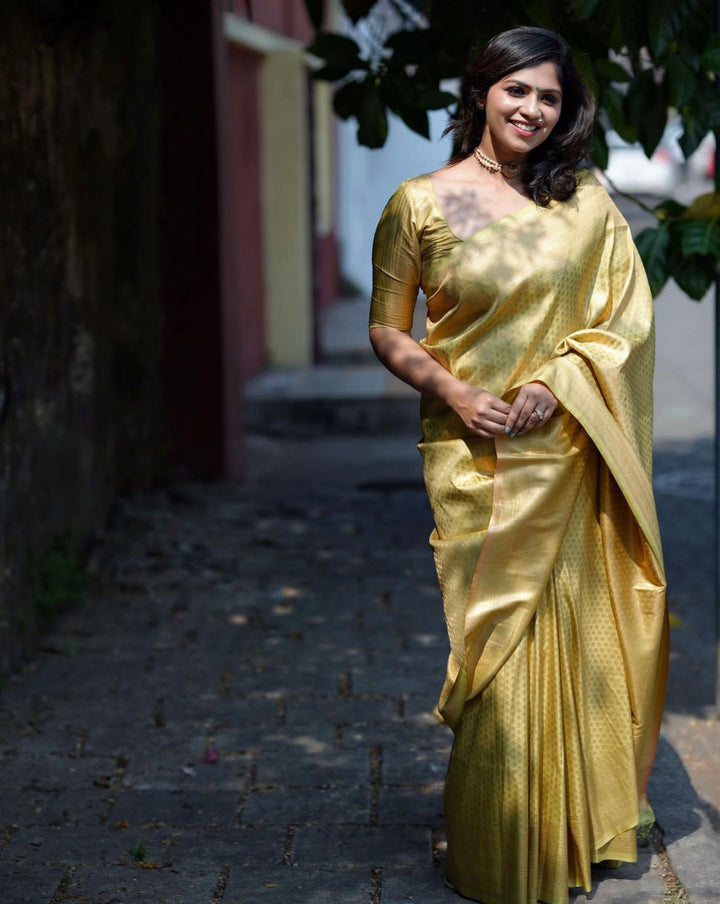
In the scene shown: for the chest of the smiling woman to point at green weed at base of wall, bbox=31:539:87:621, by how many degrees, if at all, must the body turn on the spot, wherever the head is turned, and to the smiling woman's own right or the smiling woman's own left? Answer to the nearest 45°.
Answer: approximately 135° to the smiling woman's own right

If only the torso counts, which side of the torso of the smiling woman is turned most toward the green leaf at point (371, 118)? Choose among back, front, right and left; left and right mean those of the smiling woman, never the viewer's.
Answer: back

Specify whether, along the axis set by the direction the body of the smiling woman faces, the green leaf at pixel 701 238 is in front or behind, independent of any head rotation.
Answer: behind

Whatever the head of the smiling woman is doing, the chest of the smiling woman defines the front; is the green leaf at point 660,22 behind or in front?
behind

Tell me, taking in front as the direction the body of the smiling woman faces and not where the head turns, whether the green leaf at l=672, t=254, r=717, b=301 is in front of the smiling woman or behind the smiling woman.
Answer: behind

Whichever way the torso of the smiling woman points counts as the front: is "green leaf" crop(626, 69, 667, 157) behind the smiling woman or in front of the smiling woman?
behind

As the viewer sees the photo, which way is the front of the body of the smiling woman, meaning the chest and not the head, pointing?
toward the camera
